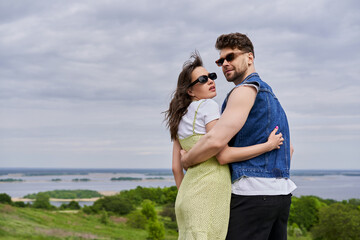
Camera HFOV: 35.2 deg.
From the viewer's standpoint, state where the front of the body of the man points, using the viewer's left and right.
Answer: facing away from the viewer and to the left of the viewer

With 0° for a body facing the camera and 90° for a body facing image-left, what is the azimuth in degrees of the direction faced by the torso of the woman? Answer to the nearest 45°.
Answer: approximately 225°
